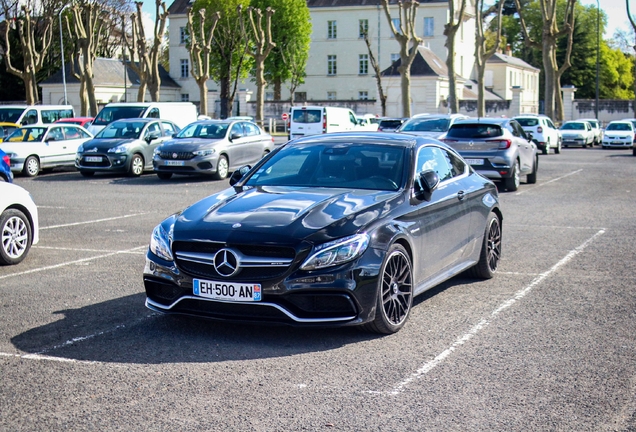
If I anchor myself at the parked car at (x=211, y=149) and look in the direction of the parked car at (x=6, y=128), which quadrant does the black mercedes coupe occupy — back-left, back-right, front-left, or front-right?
back-left

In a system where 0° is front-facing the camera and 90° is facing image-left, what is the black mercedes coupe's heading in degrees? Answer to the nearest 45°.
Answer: approximately 45°

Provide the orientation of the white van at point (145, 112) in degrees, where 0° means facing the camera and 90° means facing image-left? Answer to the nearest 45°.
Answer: approximately 45°

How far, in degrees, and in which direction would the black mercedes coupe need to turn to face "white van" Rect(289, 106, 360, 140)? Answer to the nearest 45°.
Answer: approximately 135° to its right

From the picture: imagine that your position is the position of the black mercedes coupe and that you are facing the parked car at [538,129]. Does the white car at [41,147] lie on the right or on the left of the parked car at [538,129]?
left
